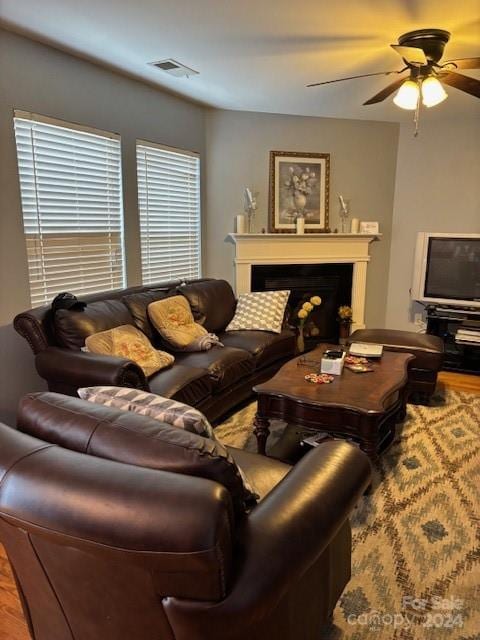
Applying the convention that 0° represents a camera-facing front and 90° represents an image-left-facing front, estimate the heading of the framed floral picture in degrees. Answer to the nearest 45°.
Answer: approximately 0°

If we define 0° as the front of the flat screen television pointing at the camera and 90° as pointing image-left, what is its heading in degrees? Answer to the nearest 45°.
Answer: approximately 0°

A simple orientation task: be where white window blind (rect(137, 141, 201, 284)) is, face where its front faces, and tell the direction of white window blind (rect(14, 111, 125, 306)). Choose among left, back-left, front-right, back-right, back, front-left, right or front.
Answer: right

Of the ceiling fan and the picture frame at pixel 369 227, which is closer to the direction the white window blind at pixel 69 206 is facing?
the ceiling fan

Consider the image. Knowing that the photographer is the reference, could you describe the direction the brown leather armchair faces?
facing away from the viewer and to the right of the viewer

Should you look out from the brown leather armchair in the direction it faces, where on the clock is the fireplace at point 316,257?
The fireplace is roughly at 11 o'clock from the brown leather armchair.

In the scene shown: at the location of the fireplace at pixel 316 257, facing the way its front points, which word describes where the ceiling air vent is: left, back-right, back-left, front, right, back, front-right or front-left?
front-right

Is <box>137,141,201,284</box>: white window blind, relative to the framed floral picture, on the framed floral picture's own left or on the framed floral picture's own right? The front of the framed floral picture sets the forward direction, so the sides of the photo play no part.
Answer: on the framed floral picture's own right

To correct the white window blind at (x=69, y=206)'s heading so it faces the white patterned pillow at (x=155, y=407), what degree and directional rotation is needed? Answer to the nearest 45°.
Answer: approximately 45° to its right

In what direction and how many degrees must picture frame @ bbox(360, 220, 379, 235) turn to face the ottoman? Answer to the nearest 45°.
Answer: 0° — it already faces it

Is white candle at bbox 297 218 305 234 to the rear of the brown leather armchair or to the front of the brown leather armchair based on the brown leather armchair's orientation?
to the front

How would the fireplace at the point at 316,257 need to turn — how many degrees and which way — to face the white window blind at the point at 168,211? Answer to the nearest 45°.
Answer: approximately 45° to its right

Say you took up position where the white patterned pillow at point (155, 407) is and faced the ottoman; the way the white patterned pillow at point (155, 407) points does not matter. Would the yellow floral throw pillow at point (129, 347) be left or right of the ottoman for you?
left

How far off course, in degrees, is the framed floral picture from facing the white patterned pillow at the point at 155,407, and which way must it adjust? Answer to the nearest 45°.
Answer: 0° — it already faces it
